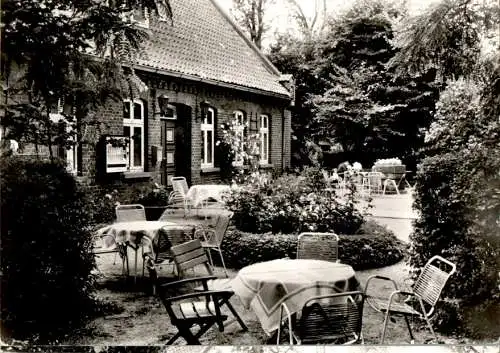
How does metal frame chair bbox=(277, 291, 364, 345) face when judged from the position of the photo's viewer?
facing away from the viewer and to the left of the viewer

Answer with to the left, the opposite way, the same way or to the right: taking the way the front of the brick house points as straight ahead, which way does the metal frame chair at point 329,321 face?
the opposite way

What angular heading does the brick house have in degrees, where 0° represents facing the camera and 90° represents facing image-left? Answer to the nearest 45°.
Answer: approximately 315°

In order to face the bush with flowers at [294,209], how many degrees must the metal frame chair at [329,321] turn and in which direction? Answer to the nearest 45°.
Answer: approximately 45° to its right

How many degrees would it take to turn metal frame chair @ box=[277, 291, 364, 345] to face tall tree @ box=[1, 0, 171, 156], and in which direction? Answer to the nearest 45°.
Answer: approximately 45° to its left

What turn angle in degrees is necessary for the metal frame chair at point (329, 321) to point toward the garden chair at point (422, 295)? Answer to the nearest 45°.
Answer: approximately 90° to its right
